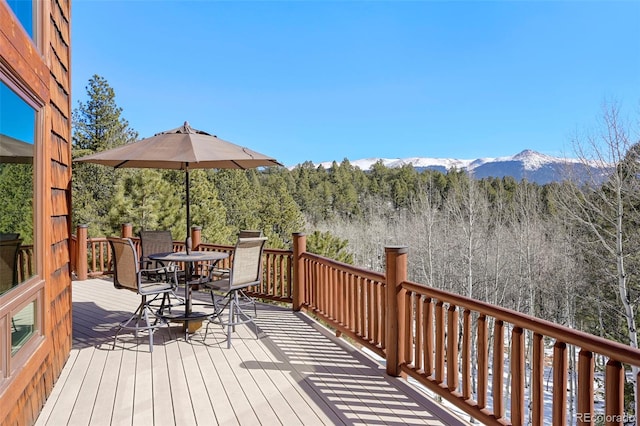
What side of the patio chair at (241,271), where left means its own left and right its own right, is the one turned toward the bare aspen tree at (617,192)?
right

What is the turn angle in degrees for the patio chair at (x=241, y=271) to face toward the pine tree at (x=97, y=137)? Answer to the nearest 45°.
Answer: approximately 45° to its right

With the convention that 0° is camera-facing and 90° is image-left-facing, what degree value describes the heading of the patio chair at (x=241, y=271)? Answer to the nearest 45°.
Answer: approximately 135°

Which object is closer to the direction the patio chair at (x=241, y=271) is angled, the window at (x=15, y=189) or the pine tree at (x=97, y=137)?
the pine tree
